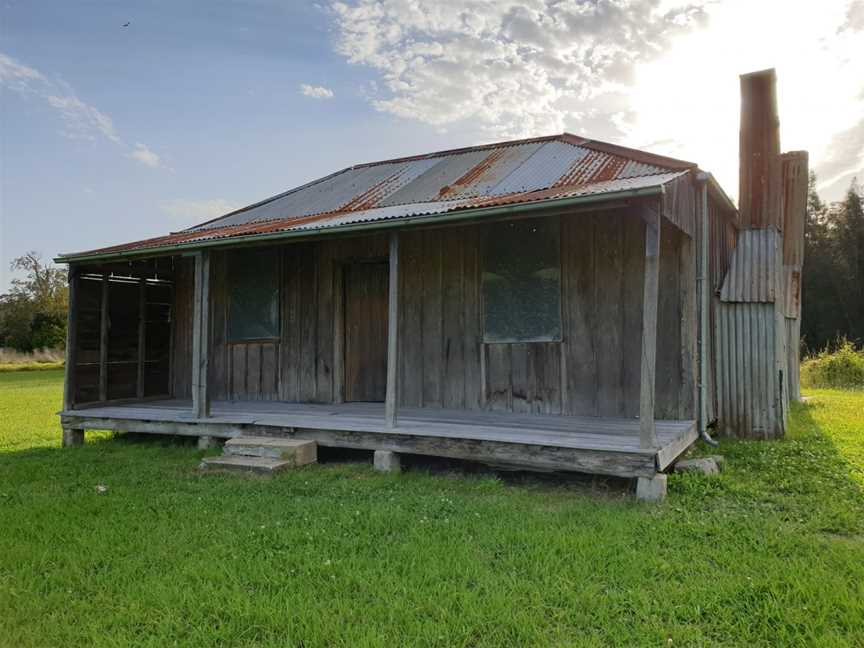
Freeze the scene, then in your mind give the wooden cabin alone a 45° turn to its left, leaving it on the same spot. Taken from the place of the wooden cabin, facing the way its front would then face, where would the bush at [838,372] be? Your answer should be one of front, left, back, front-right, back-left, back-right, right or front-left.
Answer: back-left

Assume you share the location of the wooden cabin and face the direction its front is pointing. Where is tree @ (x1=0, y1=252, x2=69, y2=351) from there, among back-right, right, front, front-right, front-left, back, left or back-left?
right

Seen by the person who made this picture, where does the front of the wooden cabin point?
facing the viewer and to the left of the viewer
